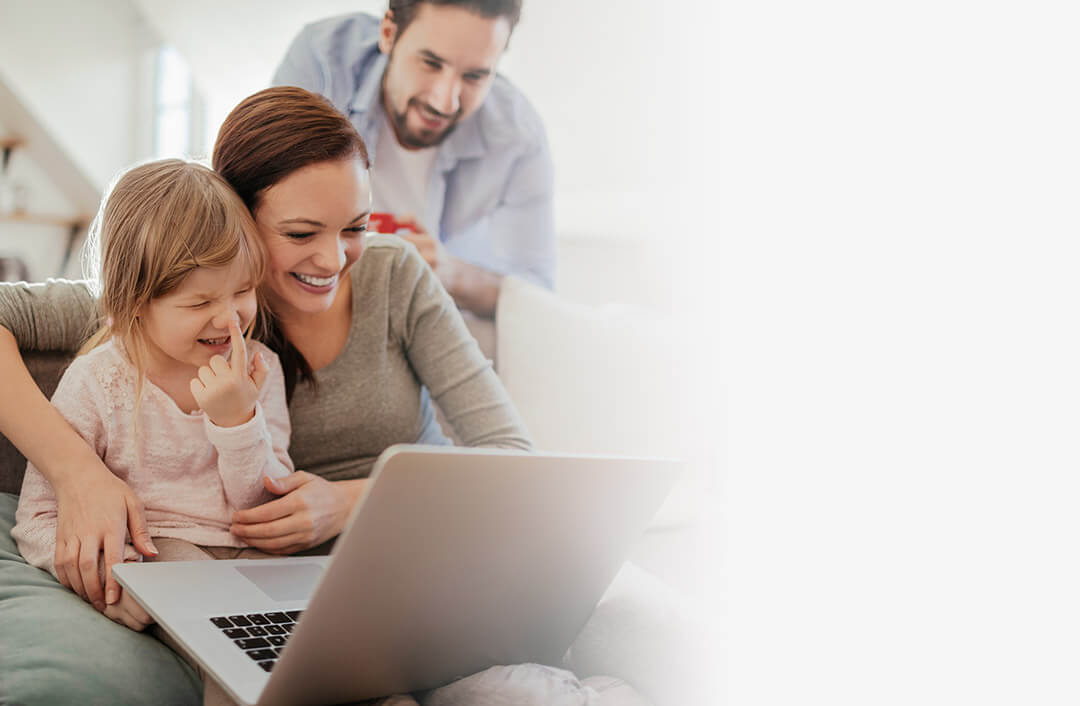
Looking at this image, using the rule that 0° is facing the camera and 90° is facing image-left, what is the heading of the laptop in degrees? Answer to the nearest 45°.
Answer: approximately 135°

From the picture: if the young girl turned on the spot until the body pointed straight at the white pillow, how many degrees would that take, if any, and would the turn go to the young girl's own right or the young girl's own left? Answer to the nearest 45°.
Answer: approximately 90° to the young girl's own left

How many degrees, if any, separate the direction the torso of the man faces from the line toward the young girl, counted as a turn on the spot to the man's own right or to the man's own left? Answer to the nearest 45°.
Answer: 0° — they already face them

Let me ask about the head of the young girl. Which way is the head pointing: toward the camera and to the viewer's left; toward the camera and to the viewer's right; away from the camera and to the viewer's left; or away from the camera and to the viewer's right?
toward the camera and to the viewer's right

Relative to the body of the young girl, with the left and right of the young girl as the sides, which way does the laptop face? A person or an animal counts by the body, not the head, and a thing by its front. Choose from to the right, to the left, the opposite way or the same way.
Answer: the opposite way

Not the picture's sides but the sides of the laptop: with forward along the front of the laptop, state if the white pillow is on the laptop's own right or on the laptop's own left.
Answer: on the laptop's own right

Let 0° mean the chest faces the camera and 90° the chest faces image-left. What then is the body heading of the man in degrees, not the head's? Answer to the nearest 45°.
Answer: approximately 0°

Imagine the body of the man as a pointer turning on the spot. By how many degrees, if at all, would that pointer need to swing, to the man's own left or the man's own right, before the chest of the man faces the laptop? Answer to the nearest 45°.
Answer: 0° — they already face it
